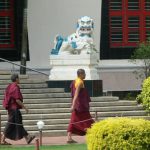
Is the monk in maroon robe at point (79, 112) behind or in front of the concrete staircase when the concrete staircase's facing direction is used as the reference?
in front

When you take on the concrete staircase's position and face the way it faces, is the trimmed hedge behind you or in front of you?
in front

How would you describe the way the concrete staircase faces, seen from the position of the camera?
facing the viewer
